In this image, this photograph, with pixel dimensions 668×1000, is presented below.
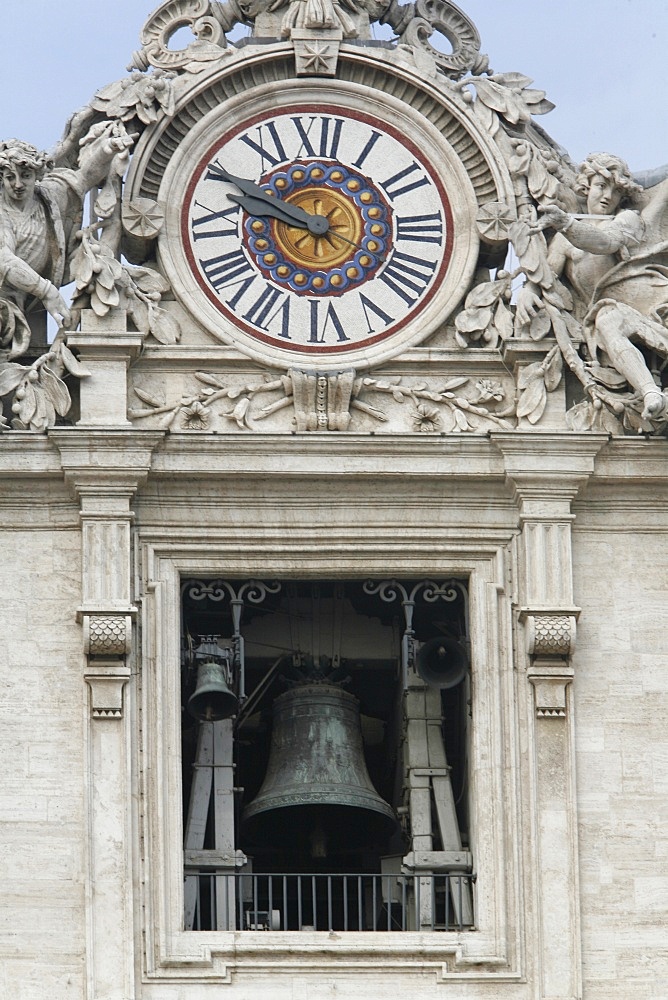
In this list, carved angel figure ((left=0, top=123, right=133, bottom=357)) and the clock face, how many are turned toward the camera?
2

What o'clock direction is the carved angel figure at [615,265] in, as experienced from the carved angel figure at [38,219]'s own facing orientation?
the carved angel figure at [615,265] is roughly at 9 o'clock from the carved angel figure at [38,219].

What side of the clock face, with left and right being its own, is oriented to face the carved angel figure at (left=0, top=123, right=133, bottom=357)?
right

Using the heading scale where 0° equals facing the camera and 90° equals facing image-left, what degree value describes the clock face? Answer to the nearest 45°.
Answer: approximately 0°
